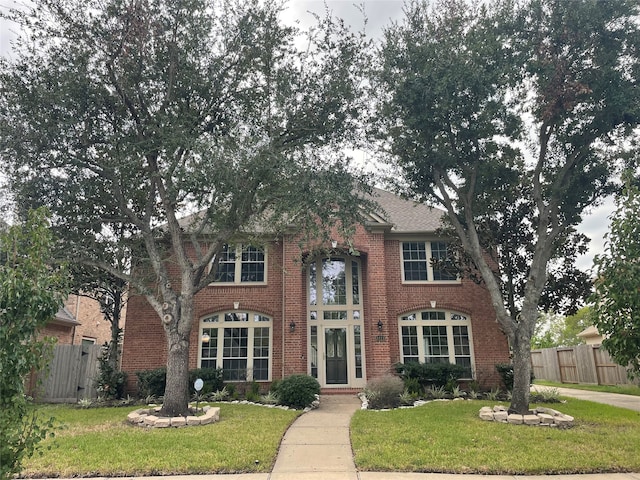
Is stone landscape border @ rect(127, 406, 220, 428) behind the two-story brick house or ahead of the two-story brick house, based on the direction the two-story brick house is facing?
ahead

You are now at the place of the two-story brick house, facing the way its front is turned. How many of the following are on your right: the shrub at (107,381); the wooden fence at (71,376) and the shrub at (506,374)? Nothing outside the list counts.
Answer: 2

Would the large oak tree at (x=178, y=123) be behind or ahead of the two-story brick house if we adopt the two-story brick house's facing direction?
ahead

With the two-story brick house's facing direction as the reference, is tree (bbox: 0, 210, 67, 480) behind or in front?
in front

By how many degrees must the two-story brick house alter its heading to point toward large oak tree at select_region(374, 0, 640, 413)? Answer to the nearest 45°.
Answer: approximately 45° to its left

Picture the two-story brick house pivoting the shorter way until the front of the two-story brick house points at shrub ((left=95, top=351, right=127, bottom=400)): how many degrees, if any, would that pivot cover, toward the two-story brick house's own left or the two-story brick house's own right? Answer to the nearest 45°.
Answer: approximately 90° to the two-story brick house's own right

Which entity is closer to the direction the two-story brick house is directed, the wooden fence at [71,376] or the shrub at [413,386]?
the shrub

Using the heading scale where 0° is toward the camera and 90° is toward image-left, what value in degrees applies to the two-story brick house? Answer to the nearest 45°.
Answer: approximately 0°

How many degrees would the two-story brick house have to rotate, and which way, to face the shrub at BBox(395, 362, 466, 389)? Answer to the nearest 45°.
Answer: approximately 90° to its left
